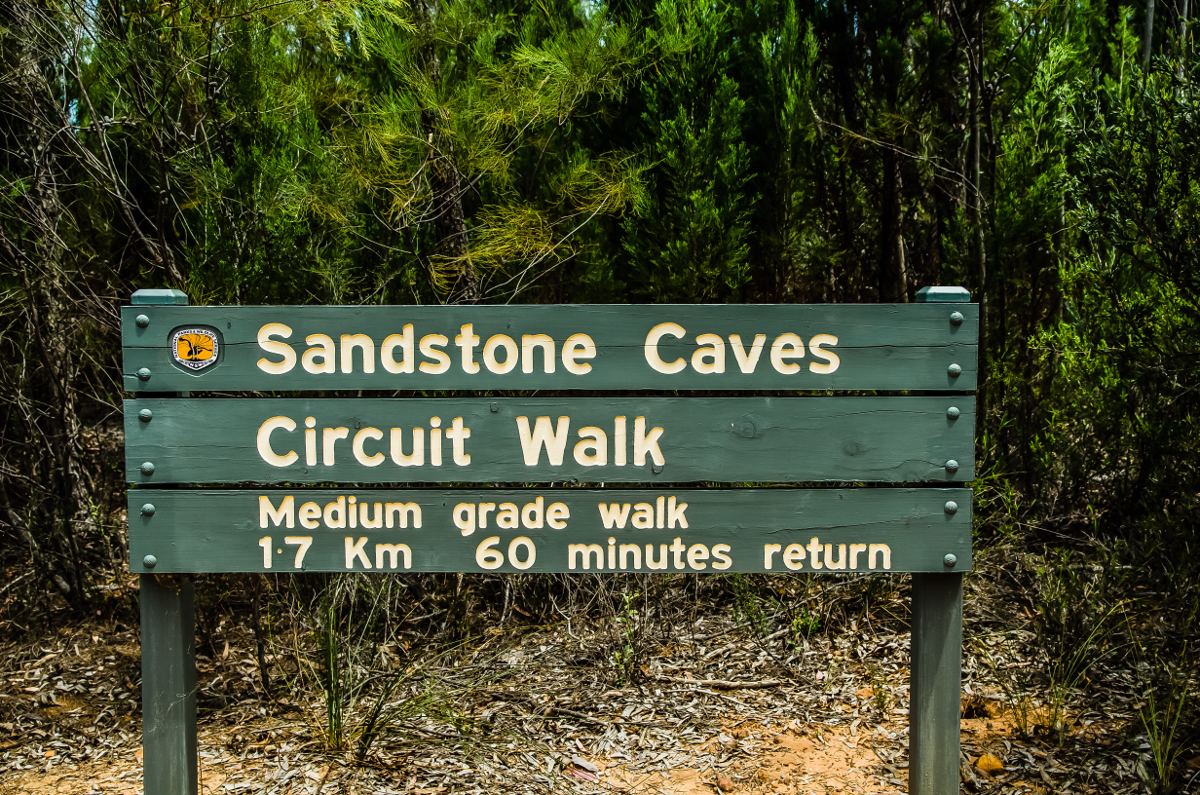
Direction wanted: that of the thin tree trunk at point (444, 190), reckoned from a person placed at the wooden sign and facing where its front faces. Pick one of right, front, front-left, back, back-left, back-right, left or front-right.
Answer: back

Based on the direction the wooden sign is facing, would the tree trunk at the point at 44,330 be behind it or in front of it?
behind

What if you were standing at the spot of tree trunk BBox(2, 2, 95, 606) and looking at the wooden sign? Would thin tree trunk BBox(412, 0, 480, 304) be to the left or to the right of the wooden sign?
left

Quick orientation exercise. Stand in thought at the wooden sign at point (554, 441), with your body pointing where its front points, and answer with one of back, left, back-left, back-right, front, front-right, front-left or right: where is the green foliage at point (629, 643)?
back

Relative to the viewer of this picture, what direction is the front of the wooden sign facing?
facing the viewer

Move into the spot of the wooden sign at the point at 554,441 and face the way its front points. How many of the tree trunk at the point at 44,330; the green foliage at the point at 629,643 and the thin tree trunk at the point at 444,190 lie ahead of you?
0
